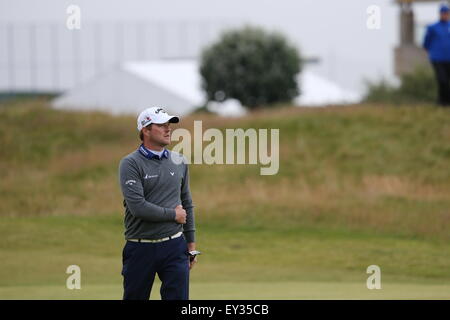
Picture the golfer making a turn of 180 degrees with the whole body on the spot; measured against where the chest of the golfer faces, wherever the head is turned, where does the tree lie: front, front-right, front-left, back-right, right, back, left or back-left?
front-right

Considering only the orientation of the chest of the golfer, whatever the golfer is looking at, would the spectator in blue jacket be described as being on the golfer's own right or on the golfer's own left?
on the golfer's own left

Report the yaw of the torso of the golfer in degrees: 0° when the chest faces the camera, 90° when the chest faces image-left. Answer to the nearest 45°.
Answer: approximately 315°
